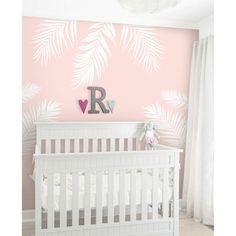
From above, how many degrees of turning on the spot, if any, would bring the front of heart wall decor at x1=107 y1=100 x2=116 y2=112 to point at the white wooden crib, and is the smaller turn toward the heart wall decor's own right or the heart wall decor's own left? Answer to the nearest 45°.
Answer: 0° — it already faces it

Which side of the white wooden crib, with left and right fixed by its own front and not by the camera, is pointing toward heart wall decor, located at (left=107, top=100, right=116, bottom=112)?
back

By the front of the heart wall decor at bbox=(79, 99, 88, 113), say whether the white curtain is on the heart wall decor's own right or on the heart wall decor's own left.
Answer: on the heart wall decor's own left

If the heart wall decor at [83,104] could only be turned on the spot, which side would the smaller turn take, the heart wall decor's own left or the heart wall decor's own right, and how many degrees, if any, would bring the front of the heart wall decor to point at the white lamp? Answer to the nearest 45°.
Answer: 0° — it already faces it

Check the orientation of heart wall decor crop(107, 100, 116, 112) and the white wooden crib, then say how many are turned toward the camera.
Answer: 2

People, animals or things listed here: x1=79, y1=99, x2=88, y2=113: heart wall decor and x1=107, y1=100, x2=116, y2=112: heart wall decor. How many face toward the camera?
2
